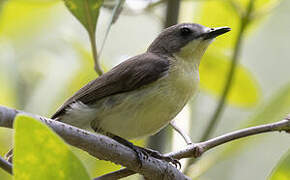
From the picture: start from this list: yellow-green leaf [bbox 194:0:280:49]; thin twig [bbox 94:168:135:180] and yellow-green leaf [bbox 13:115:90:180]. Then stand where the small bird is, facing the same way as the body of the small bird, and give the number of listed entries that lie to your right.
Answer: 2

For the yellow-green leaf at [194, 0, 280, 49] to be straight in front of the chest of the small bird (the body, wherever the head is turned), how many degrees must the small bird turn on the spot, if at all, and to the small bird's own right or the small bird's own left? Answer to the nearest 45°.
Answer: approximately 45° to the small bird's own left

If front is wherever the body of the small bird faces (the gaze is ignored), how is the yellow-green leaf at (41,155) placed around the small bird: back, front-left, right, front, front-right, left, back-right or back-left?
right

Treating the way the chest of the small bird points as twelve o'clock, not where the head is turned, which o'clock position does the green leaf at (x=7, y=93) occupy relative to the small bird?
The green leaf is roughly at 7 o'clock from the small bird.

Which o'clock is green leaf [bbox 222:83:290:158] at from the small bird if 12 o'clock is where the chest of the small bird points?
The green leaf is roughly at 12 o'clock from the small bird.

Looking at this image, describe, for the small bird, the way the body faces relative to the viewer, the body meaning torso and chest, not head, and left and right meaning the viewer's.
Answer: facing to the right of the viewer

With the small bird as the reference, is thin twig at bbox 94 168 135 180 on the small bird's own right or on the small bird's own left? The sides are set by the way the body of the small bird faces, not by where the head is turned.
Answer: on the small bird's own right

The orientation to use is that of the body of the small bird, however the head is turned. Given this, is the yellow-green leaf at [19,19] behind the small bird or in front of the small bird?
behind
